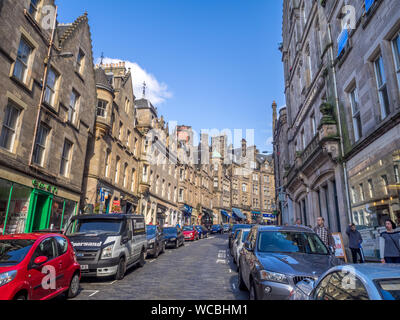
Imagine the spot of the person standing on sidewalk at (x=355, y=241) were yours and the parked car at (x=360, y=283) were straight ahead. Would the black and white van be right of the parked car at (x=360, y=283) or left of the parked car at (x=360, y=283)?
right

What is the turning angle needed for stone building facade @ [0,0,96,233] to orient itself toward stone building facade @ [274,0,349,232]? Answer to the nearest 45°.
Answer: approximately 45° to its left

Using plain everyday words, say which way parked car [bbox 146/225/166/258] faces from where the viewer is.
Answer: facing the viewer and to the left of the viewer

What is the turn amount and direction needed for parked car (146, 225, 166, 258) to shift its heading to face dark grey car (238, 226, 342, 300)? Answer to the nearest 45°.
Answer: approximately 45° to its left

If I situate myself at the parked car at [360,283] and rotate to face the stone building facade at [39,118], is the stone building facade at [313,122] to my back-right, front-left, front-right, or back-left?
front-right

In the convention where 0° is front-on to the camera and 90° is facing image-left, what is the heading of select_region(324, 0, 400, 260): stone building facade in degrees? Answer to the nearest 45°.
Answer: approximately 45°

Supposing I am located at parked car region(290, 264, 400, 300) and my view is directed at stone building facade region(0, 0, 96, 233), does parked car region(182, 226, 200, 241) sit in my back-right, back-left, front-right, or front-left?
front-right

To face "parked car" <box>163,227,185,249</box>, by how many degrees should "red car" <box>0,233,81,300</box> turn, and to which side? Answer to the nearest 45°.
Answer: approximately 180°

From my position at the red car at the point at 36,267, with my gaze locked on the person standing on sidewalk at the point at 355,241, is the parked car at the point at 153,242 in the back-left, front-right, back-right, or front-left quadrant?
front-left

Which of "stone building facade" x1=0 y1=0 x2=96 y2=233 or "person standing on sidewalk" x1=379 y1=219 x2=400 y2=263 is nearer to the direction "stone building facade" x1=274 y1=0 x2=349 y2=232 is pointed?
the stone building facade

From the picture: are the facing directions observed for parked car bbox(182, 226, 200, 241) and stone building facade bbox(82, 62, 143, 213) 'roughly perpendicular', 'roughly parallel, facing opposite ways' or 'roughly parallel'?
roughly perpendicular

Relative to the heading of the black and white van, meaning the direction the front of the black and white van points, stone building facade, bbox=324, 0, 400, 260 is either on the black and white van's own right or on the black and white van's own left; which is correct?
on the black and white van's own left

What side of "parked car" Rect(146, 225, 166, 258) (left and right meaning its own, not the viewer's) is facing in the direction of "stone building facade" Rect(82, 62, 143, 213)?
right

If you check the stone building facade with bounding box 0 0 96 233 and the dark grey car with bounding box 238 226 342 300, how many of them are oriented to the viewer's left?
0

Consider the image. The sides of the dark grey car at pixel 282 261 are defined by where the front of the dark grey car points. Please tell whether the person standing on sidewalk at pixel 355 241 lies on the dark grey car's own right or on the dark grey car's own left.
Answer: on the dark grey car's own left

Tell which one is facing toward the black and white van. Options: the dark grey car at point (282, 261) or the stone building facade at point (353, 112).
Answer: the stone building facade

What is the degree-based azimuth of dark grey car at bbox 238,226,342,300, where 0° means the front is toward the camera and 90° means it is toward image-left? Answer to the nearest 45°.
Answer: approximately 315°

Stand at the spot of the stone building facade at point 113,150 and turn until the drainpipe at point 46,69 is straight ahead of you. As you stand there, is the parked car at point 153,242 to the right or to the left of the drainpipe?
left

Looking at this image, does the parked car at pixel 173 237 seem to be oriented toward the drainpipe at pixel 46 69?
yes

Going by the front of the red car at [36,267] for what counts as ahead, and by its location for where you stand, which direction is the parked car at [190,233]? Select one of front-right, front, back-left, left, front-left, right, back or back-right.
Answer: back
